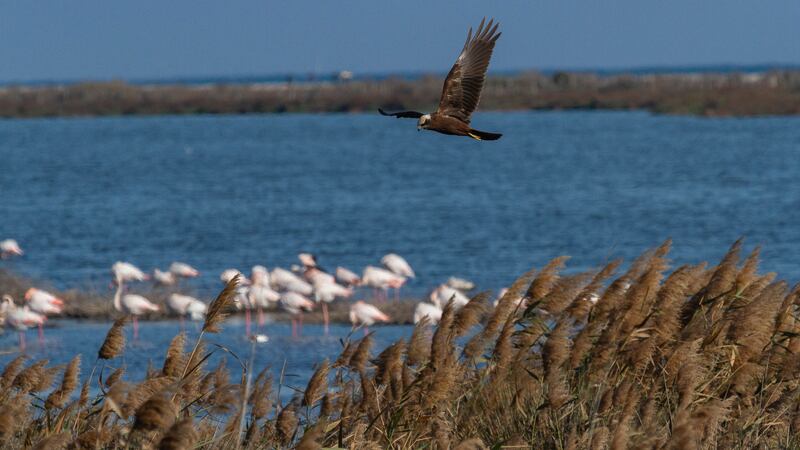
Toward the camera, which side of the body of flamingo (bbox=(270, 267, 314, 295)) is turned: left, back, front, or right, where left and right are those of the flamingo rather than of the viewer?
left

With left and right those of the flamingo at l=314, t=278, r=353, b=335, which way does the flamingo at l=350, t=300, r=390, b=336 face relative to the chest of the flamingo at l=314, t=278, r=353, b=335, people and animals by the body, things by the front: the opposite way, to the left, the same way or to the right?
the same way

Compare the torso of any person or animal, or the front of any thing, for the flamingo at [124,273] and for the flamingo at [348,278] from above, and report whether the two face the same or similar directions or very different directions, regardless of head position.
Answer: same or similar directions

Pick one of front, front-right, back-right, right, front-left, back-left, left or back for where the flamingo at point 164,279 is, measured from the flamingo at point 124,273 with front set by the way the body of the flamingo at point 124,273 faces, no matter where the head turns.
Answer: back

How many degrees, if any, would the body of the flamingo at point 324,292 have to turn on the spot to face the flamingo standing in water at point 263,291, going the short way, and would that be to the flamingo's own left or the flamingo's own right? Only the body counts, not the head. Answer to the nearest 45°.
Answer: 0° — it already faces it

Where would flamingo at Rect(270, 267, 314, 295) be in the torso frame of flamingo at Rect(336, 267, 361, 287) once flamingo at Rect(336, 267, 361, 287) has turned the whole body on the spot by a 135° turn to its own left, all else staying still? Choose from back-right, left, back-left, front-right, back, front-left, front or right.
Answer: right

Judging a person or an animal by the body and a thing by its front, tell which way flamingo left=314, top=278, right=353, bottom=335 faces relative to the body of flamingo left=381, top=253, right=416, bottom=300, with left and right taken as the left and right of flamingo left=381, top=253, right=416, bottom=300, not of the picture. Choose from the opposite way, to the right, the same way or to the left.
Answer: the same way

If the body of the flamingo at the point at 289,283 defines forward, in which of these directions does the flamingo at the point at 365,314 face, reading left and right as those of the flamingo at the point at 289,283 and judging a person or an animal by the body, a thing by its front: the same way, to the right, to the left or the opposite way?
the same way

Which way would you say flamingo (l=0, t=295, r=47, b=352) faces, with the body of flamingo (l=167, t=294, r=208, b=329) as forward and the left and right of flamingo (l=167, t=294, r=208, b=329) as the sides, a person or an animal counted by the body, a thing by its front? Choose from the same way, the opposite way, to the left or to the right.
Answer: the same way
